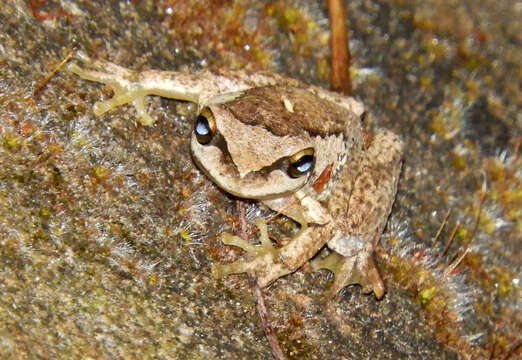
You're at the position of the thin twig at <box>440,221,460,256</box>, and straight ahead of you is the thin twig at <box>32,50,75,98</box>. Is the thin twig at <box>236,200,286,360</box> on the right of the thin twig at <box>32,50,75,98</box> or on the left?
left

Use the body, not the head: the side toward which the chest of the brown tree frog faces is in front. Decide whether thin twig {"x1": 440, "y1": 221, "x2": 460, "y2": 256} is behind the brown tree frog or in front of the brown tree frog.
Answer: behind

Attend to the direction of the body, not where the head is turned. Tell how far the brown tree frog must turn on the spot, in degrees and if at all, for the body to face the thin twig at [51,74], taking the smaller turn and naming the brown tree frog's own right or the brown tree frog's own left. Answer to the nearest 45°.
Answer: approximately 45° to the brown tree frog's own right

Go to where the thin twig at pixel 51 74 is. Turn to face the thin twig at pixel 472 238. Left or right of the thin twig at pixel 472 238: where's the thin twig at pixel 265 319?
right

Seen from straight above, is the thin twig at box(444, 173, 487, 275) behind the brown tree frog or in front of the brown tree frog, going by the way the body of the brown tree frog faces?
behind
